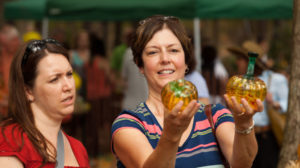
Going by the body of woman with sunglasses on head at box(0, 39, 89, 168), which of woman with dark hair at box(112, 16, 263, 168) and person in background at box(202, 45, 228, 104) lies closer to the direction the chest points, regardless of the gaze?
the woman with dark hair

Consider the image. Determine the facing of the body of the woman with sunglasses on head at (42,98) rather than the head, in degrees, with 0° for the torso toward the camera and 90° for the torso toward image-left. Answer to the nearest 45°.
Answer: approximately 315°
